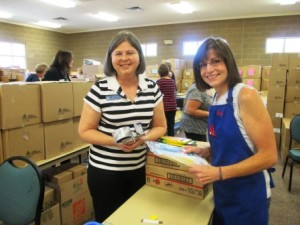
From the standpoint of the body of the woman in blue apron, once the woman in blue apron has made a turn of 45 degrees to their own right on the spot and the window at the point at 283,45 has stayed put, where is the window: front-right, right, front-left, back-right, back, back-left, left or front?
right

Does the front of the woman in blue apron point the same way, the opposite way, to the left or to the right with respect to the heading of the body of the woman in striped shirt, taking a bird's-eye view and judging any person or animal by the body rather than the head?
to the right

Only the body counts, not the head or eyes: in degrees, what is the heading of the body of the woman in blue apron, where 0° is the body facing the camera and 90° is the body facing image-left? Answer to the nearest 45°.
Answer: approximately 45°

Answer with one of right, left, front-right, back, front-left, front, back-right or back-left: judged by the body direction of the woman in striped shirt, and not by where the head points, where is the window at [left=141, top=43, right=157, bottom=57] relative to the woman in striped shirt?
back

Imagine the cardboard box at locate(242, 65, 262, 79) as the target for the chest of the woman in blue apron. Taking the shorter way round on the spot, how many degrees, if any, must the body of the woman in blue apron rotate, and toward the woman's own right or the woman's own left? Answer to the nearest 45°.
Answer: approximately 135° to the woman's own right

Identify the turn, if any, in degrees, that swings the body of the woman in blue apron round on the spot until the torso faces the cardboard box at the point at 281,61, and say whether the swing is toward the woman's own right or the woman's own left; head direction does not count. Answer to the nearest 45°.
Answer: approximately 135° to the woman's own right

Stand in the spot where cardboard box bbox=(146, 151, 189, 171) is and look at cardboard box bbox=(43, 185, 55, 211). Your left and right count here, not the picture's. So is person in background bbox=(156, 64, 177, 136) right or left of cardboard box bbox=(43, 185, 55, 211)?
right
